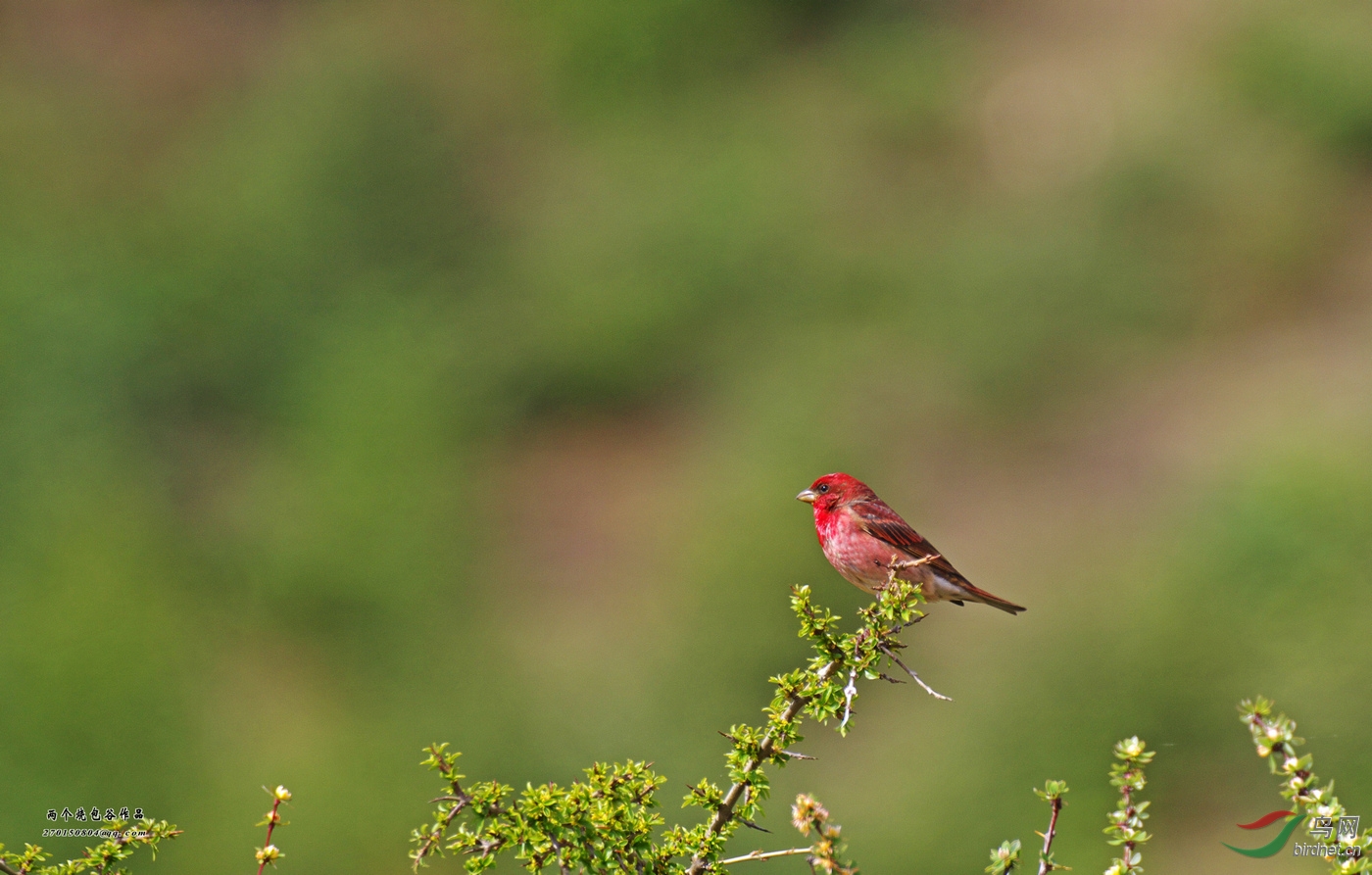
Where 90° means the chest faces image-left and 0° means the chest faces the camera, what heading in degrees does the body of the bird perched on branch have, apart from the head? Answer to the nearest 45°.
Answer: approximately 90°
